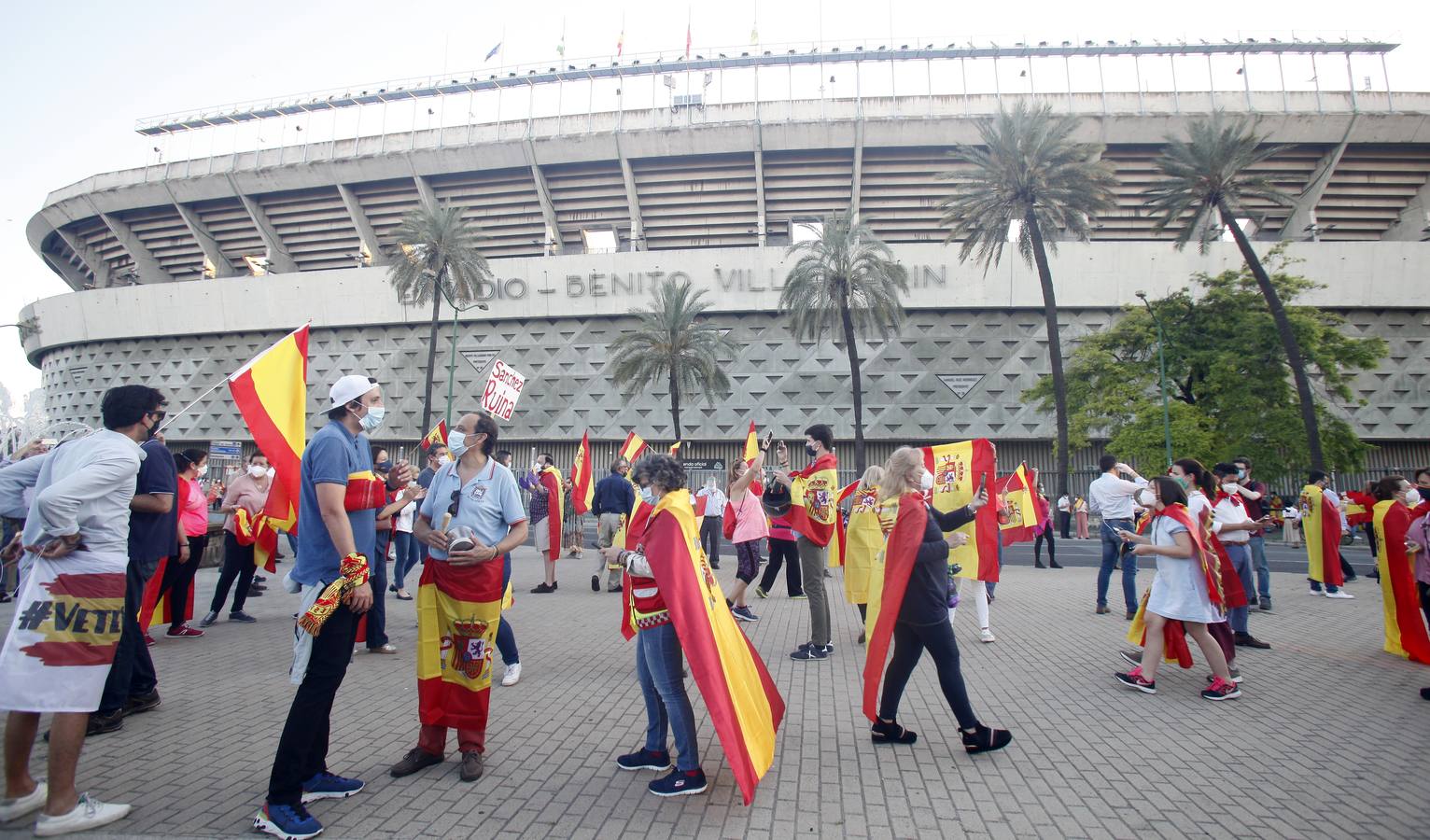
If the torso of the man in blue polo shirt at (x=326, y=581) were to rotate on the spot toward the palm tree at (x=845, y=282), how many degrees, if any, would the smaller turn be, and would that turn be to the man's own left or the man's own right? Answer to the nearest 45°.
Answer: approximately 45° to the man's own left

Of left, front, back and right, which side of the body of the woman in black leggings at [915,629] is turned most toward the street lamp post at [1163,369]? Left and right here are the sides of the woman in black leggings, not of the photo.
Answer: left

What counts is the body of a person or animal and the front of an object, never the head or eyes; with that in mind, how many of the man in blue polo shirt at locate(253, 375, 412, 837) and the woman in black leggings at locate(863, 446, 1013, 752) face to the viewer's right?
2

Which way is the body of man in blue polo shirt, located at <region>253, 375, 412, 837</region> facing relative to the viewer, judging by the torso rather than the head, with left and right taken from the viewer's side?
facing to the right of the viewer

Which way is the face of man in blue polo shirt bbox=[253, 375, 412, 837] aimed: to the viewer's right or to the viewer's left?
to the viewer's right

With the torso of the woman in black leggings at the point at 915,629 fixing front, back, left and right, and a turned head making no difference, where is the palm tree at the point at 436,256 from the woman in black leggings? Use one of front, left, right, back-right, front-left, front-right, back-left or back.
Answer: back-left

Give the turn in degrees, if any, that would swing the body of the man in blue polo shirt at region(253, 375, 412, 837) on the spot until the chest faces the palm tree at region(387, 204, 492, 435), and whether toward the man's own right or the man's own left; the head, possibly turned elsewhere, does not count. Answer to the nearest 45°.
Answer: approximately 90° to the man's own left

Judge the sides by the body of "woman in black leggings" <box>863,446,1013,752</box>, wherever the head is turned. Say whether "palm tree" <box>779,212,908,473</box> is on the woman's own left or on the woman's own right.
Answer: on the woman's own left

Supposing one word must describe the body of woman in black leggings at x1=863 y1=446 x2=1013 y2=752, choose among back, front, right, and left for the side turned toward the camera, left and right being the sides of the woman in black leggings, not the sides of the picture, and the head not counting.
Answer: right

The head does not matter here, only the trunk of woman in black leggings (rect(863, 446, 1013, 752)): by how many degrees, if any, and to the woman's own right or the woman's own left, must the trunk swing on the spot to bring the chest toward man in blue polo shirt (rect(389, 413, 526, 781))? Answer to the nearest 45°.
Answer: approximately 135° to the woman's own right

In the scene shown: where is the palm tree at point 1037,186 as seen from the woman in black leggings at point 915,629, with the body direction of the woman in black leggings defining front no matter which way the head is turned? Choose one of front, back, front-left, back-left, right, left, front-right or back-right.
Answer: left
